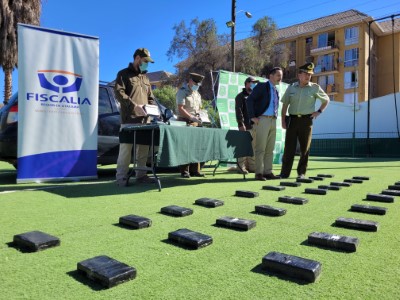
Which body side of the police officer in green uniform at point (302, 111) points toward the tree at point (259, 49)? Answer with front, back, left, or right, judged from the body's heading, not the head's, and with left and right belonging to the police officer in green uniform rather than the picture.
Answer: back

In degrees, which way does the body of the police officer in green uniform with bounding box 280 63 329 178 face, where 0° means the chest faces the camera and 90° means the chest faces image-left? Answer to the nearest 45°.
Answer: approximately 0°

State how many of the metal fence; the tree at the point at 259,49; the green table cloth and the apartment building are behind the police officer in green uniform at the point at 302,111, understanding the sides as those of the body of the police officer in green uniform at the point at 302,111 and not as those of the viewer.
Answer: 3

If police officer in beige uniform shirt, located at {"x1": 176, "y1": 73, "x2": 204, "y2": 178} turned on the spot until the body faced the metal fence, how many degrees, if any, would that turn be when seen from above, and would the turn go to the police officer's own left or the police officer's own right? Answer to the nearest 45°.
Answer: approximately 90° to the police officer's own left

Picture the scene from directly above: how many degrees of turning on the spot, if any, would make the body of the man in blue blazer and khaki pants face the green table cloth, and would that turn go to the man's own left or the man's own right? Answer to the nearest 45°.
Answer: approximately 90° to the man's own right

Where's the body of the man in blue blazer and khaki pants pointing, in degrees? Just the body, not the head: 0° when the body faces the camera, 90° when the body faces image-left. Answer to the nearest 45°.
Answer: approximately 315°

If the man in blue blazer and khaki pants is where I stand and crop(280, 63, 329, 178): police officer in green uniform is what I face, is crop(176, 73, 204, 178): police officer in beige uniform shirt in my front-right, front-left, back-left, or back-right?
back-left

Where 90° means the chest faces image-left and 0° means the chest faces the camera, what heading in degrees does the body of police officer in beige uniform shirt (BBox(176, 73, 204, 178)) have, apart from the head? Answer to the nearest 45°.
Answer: approximately 315°

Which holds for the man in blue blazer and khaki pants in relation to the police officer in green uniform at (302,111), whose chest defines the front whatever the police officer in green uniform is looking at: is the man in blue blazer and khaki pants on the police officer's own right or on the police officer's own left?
on the police officer's own right

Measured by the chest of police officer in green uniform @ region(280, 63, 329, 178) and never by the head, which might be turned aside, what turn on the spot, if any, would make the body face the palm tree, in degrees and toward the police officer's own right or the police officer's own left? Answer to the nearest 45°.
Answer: approximately 135° to the police officer's own right

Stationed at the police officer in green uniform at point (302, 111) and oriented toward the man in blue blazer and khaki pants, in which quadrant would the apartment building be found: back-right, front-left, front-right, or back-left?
back-right

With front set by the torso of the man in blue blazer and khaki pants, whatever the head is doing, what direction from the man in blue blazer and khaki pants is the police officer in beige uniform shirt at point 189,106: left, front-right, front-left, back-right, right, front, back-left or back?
back-right
